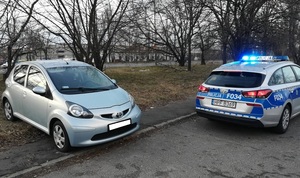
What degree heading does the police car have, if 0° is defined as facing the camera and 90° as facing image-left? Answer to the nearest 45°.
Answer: approximately 225°

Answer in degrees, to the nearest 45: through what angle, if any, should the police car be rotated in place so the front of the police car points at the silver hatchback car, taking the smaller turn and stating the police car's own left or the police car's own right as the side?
approximately 180°

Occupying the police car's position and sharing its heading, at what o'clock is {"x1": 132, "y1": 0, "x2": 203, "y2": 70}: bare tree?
The bare tree is roughly at 10 o'clock from the police car.

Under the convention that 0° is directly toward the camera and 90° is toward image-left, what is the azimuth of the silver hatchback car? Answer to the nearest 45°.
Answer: approximately 315°

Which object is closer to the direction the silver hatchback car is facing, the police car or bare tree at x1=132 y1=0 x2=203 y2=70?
the police car

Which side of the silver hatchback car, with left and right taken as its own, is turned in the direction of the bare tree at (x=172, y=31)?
left
